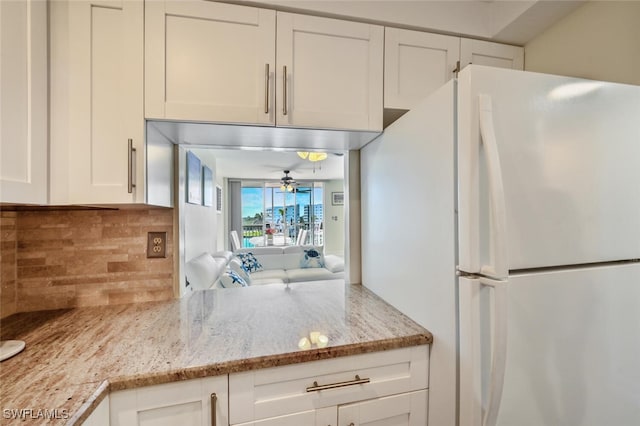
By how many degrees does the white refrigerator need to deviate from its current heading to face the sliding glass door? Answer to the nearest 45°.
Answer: approximately 135° to its right

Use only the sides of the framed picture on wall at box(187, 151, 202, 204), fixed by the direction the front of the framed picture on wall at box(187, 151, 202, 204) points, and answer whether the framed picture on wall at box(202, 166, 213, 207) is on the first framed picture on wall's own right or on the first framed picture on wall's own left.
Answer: on the first framed picture on wall's own left

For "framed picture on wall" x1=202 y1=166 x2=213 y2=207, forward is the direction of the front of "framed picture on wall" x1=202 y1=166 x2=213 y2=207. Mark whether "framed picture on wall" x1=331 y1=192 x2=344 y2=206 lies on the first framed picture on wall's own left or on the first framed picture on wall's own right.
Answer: on the first framed picture on wall's own left

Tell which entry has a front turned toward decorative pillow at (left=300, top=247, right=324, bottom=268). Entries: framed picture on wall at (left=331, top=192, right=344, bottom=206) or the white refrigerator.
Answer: the framed picture on wall

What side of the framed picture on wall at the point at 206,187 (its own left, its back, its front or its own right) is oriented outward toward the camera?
right

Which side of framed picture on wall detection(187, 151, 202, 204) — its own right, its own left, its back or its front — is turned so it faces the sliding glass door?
left
